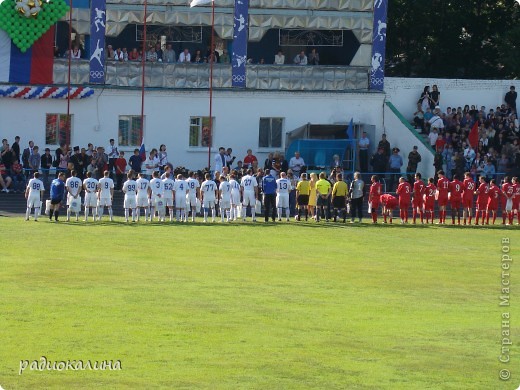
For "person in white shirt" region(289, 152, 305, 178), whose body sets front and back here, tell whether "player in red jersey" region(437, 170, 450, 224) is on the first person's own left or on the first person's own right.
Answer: on the first person's own left
